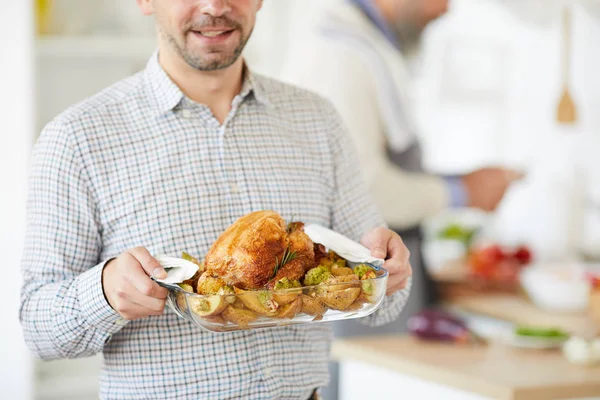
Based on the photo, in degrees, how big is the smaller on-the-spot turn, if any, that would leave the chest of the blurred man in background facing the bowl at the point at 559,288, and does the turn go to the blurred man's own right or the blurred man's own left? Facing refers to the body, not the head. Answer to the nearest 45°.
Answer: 0° — they already face it

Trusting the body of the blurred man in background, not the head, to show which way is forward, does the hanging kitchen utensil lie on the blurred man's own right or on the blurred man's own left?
on the blurred man's own left

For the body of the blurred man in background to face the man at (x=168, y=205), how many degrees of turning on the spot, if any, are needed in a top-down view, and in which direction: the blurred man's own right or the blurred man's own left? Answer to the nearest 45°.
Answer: approximately 90° to the blurred man's own right

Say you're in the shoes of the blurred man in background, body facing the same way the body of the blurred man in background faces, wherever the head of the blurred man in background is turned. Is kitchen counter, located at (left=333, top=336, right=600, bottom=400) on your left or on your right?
on your right

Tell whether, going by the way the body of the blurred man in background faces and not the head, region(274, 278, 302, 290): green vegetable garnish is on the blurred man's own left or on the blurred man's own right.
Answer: on the blurred man's own right

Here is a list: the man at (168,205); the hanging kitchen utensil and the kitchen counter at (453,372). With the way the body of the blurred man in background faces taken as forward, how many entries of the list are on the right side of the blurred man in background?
2

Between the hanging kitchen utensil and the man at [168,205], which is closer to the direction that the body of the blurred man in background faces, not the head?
the hanging kitchen utensil

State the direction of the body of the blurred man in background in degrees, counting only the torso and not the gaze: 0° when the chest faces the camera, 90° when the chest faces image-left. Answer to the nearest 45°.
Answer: approximately 270°

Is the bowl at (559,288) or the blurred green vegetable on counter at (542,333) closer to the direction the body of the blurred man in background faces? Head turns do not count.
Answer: the bowl

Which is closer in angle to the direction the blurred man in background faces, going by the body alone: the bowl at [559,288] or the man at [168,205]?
the bowl

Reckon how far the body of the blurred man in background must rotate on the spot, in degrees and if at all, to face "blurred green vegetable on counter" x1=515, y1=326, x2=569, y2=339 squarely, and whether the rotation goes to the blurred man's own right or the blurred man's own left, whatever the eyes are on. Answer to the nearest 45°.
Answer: approximately 45° to the blurred man's own right
